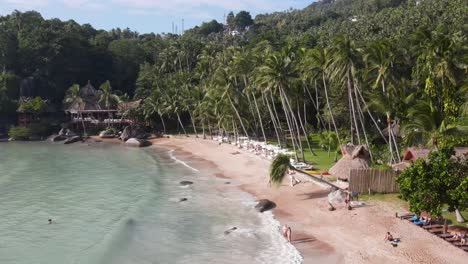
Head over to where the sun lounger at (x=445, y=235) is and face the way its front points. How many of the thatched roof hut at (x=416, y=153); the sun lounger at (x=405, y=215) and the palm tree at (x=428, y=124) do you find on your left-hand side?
0

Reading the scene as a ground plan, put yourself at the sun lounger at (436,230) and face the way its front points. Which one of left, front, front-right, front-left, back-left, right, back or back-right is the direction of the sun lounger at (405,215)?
front-right

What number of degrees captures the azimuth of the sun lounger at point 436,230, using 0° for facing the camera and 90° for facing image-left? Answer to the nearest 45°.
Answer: approximately 90°

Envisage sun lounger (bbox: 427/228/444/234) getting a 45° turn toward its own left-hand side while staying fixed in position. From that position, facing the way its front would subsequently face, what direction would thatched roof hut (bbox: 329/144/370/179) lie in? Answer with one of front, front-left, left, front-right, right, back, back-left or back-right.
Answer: right

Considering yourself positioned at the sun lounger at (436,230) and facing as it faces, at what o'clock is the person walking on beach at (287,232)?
The person walking on beach is roughly at 12 o'clock from the sun lounger.

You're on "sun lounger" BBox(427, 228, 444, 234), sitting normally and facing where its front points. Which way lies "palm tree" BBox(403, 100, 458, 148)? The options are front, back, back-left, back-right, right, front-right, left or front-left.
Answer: right

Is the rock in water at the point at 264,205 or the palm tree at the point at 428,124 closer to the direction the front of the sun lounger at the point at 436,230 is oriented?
the rock in water

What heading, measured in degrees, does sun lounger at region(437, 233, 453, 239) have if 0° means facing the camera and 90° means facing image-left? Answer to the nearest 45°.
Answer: approximately 90°

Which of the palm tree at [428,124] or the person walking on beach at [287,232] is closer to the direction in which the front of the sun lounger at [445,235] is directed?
the person walking on beach

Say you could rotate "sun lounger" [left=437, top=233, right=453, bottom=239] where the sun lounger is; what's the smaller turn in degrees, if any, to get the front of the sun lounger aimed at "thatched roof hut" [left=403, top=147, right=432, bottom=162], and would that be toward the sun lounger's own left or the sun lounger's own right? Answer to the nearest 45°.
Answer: approximately 90° to the sun lounger's own right

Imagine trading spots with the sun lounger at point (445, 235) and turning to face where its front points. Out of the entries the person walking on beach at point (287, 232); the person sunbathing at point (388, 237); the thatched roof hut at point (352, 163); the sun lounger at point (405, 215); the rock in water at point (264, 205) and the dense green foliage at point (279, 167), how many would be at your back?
0

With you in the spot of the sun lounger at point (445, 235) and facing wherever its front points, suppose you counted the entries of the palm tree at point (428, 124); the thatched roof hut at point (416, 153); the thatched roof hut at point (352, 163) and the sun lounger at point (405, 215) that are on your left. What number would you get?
0

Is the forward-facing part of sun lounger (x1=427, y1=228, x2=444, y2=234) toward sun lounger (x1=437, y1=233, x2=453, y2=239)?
no

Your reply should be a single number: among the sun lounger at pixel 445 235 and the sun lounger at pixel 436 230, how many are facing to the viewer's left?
2

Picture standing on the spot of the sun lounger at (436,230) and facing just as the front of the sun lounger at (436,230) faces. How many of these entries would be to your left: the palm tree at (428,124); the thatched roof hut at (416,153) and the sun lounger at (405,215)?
0

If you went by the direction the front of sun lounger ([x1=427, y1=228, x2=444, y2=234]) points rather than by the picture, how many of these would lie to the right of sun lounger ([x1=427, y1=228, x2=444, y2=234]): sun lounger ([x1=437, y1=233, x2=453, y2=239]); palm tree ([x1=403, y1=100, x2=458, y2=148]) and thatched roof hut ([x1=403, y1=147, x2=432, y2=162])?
2

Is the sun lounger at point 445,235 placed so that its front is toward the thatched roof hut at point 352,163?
no

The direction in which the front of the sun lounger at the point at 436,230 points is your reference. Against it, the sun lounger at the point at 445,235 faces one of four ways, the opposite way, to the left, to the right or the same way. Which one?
the same way
